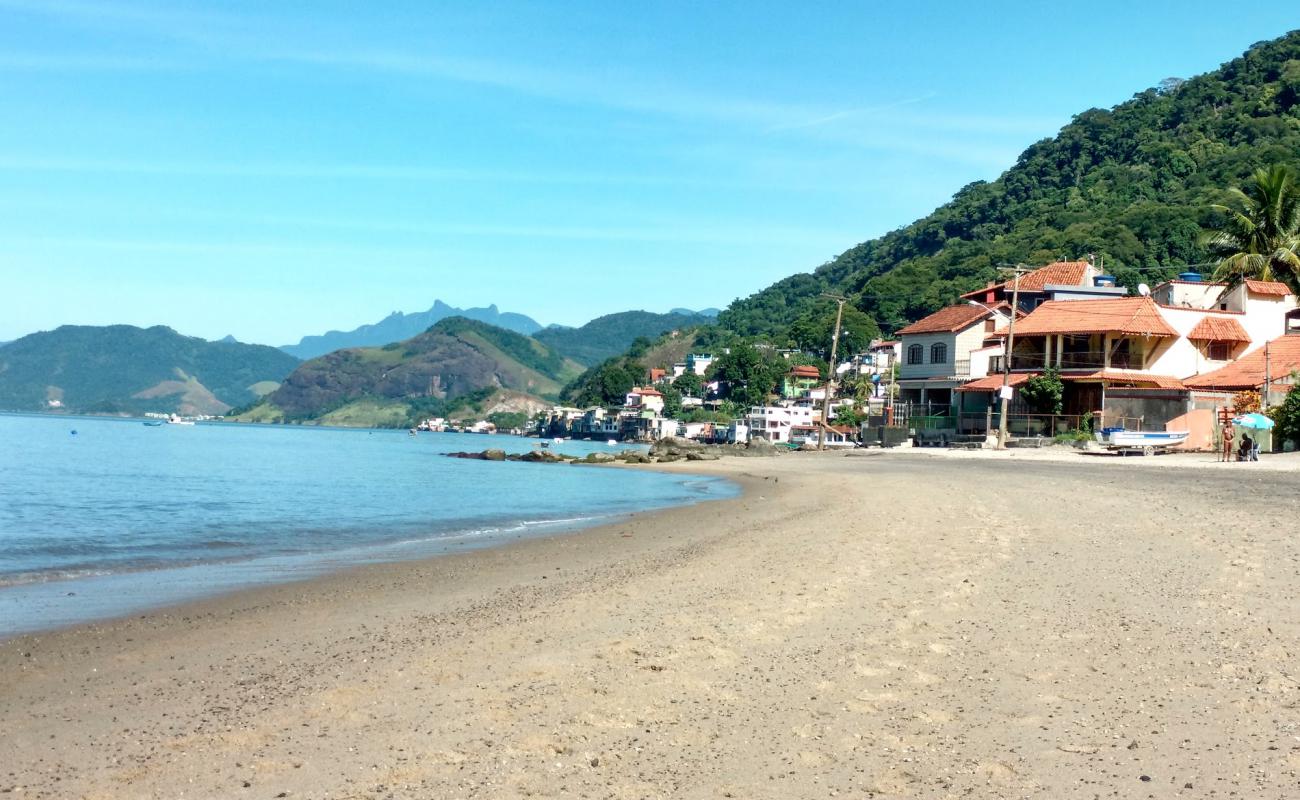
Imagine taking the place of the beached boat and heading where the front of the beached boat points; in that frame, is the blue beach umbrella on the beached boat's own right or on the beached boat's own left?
on the beached boat's own right
